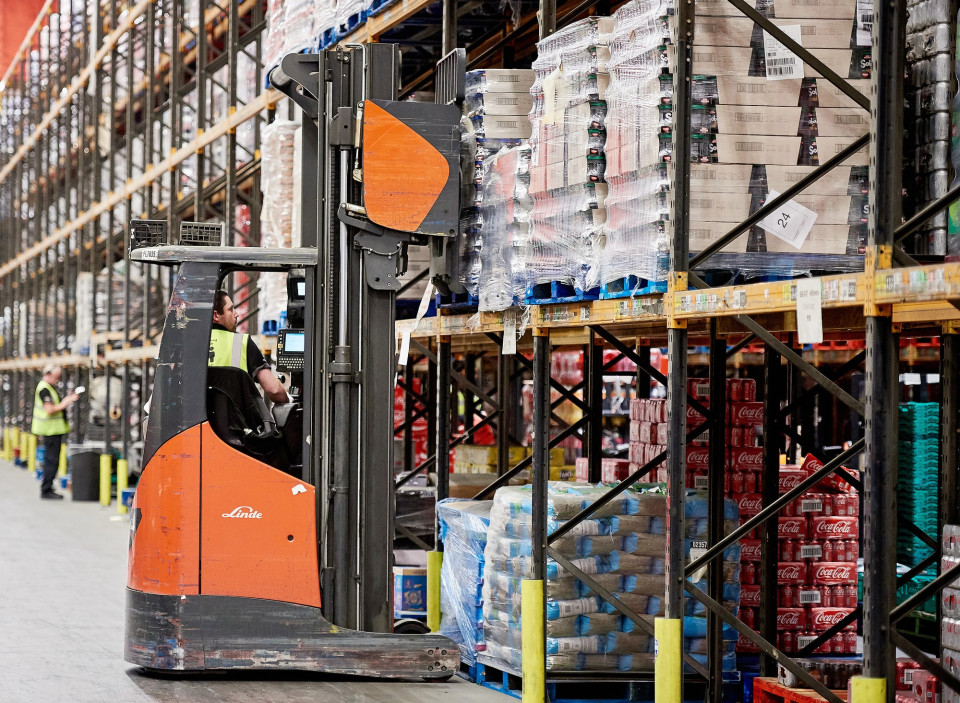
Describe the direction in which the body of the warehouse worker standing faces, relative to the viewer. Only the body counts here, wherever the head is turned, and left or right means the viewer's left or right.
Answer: facing to the right of the viewer

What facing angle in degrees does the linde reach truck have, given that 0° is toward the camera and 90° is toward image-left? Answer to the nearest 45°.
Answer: approximately 270°

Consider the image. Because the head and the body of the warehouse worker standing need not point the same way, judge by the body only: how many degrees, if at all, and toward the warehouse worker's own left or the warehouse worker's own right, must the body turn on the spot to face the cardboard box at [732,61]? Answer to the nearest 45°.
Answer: approximately 90° to the warehouse worker's own right

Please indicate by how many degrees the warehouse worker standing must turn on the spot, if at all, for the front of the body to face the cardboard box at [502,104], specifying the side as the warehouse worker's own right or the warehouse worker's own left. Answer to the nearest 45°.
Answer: approximately 90° to the warehouse worker's own right

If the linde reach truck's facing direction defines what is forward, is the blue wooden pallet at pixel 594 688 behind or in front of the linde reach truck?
in front

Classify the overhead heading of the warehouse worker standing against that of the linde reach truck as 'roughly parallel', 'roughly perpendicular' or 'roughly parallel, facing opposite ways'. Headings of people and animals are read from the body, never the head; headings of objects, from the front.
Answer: roughly parallel

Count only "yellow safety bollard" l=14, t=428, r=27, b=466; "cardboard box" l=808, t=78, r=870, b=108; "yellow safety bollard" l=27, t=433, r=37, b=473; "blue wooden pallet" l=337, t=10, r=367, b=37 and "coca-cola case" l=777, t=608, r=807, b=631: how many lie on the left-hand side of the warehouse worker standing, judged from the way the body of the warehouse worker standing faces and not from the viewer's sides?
2

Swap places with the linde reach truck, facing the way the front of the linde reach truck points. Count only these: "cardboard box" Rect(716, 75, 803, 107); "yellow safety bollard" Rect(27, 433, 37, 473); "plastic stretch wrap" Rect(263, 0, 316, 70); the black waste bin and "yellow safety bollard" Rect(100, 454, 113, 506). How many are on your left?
4

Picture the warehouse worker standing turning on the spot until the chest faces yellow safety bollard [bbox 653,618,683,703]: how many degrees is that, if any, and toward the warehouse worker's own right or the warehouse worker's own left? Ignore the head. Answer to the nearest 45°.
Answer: approximately 90° to the warehouse worker's own right

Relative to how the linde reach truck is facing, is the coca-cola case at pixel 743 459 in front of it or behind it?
in front

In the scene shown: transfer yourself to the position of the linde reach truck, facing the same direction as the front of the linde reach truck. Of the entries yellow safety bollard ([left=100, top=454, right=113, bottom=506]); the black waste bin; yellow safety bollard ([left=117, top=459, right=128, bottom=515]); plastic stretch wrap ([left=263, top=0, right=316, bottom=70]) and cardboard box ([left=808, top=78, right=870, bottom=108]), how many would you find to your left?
4
